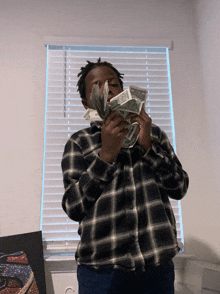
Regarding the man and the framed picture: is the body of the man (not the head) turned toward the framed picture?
no

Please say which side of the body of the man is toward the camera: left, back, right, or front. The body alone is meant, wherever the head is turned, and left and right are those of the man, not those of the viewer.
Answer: front

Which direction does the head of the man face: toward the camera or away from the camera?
toward the camera

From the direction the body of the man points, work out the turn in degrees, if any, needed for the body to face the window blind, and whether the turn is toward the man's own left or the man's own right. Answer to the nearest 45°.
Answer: approximately 135° to the man's own right
